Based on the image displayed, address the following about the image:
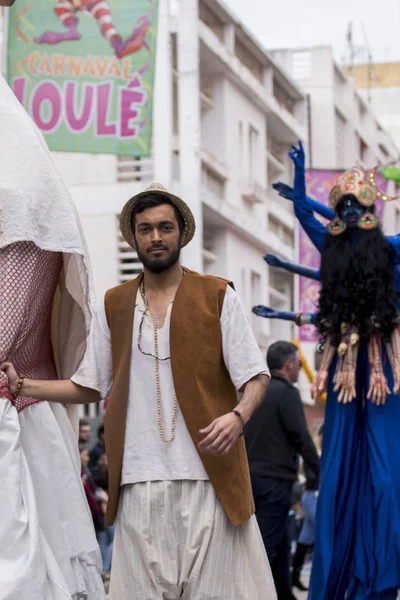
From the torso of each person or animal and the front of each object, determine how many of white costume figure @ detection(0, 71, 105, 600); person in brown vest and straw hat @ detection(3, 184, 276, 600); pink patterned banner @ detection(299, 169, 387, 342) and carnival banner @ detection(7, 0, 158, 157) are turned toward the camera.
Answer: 4

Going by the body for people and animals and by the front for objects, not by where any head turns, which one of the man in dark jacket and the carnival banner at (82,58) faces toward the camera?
the carnival banner

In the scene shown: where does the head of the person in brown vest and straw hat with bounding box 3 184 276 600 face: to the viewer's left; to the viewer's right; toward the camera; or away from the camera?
toward the camera

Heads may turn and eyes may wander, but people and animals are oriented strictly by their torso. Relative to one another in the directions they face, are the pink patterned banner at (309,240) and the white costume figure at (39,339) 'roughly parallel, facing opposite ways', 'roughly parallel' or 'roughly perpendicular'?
roughly parallel

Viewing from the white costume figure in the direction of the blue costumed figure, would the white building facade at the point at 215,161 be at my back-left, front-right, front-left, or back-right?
front-left

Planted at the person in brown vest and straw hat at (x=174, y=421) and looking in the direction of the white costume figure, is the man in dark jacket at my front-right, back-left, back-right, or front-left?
back-right

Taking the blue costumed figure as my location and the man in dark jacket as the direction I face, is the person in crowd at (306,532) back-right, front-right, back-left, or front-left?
front-right

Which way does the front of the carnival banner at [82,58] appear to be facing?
toward the camera

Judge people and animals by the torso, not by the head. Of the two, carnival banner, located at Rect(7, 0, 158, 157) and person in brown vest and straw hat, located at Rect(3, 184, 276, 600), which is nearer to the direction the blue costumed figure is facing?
the person in brown vest and straw hat

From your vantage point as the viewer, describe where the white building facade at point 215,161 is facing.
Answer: facing the viewer and to the right of the viewer

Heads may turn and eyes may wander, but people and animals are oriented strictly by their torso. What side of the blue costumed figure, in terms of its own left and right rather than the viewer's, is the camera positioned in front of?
front

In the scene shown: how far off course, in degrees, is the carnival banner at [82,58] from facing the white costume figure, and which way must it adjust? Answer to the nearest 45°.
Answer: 0° — it already faces it

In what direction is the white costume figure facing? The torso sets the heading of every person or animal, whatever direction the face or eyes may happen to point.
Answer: toward the camera

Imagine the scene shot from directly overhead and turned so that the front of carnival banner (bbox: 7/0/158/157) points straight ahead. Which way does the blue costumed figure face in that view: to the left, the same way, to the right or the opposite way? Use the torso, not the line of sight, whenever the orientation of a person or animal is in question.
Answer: the same way

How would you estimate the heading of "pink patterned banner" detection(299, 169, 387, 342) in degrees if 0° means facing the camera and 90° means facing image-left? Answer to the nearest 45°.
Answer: approximately 0°

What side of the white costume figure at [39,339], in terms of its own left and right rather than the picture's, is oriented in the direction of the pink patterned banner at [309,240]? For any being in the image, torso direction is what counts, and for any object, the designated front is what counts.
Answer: back
